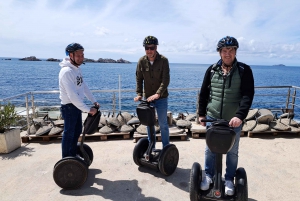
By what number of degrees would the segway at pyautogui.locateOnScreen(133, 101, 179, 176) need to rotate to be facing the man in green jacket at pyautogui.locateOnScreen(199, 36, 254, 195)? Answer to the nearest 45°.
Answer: approximately 90° to its left

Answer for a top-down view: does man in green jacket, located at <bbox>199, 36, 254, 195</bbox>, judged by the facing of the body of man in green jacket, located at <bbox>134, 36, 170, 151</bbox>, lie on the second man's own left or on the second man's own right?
on the second man's own left

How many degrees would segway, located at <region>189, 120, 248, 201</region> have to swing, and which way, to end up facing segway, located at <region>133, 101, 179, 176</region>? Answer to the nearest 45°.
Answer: approximately 135° to its right

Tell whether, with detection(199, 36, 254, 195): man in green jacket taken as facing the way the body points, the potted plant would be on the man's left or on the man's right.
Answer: on the man's right

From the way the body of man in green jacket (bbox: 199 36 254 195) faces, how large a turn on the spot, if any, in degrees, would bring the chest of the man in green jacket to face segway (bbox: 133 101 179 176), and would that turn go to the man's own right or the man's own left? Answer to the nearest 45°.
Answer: approximately 135° to the man's own right

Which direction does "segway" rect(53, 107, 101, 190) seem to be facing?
to the viewer's right

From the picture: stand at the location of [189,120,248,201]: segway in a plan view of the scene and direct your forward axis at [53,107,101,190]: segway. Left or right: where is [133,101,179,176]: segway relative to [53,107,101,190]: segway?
right

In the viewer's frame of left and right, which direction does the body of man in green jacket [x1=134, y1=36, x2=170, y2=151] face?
facing the viewer and to the left of the viewer

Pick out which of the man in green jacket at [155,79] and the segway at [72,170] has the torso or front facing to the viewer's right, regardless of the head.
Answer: the segway

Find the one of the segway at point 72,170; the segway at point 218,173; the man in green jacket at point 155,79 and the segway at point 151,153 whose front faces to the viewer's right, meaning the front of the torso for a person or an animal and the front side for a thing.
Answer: the segway at point 72,170
